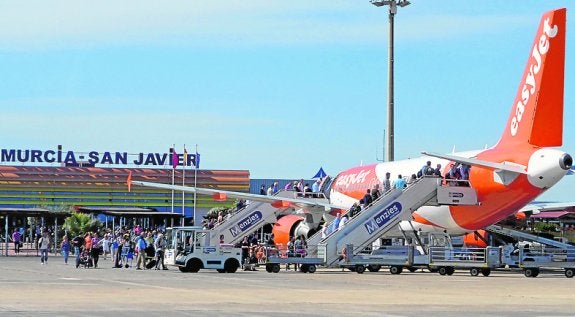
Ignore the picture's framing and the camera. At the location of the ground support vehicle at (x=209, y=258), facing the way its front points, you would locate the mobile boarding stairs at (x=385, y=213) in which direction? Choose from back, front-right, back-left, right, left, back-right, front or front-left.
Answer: back

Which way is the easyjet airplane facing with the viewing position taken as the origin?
facing away from the viewer and to the left of the viewer

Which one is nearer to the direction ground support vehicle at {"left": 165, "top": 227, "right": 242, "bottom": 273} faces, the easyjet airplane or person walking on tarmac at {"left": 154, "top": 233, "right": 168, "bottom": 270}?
the person walking on tarmac

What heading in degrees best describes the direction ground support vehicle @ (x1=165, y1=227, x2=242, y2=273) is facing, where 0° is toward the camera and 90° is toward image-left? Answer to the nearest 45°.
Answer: approximately 90°

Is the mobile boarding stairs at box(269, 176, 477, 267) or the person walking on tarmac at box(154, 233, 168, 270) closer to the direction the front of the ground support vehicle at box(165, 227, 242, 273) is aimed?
the person walking on tarmac

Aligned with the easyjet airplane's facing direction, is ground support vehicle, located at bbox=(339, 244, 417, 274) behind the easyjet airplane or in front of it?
in front

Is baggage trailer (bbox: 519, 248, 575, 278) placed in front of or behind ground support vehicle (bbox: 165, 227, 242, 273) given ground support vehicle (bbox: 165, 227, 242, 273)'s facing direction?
behind

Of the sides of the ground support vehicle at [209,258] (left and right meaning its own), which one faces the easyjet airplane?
back

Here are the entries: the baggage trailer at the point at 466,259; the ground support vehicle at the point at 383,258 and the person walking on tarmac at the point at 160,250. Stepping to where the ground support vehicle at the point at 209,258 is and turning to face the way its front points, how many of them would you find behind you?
2

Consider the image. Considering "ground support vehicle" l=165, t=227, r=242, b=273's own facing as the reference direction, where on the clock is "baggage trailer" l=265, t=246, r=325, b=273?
The baggage trailer is roughly at 6 o'clock from the ground support vehicle.

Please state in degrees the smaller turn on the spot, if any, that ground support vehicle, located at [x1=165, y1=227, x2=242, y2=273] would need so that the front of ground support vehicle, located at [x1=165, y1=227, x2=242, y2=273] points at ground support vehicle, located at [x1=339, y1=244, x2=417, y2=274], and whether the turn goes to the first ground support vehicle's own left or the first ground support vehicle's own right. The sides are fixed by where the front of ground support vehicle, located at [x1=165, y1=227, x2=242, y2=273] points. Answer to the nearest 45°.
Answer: approximately 180°

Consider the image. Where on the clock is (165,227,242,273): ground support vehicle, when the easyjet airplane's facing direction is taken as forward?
The ground support vehicle is roughly at 11 o'clock from the easyjet airplane.

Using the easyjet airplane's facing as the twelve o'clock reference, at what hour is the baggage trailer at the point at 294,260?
The baggage trailer is roughly at 11 o'clock from the easyjet airplane.

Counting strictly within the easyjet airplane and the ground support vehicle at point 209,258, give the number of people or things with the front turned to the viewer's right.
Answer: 0
